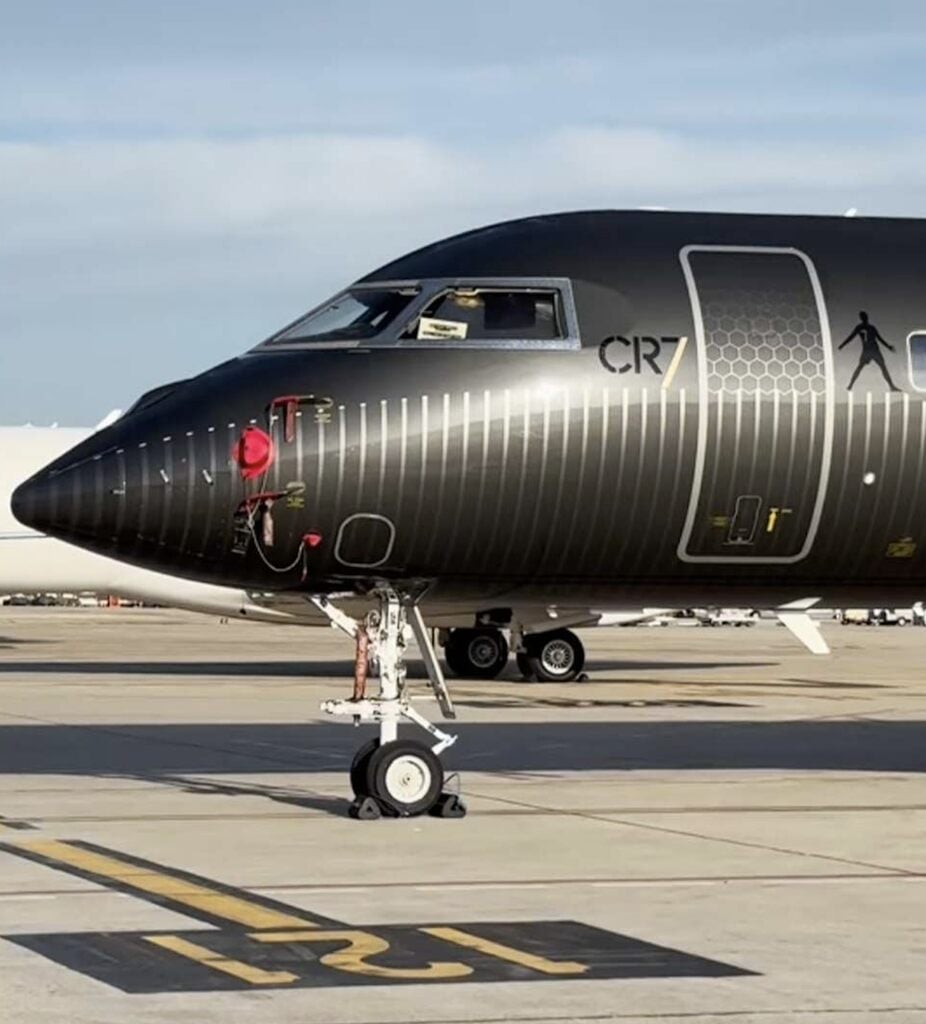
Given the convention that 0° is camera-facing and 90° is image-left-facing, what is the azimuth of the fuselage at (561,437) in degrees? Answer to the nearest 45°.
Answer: approximately 90°
